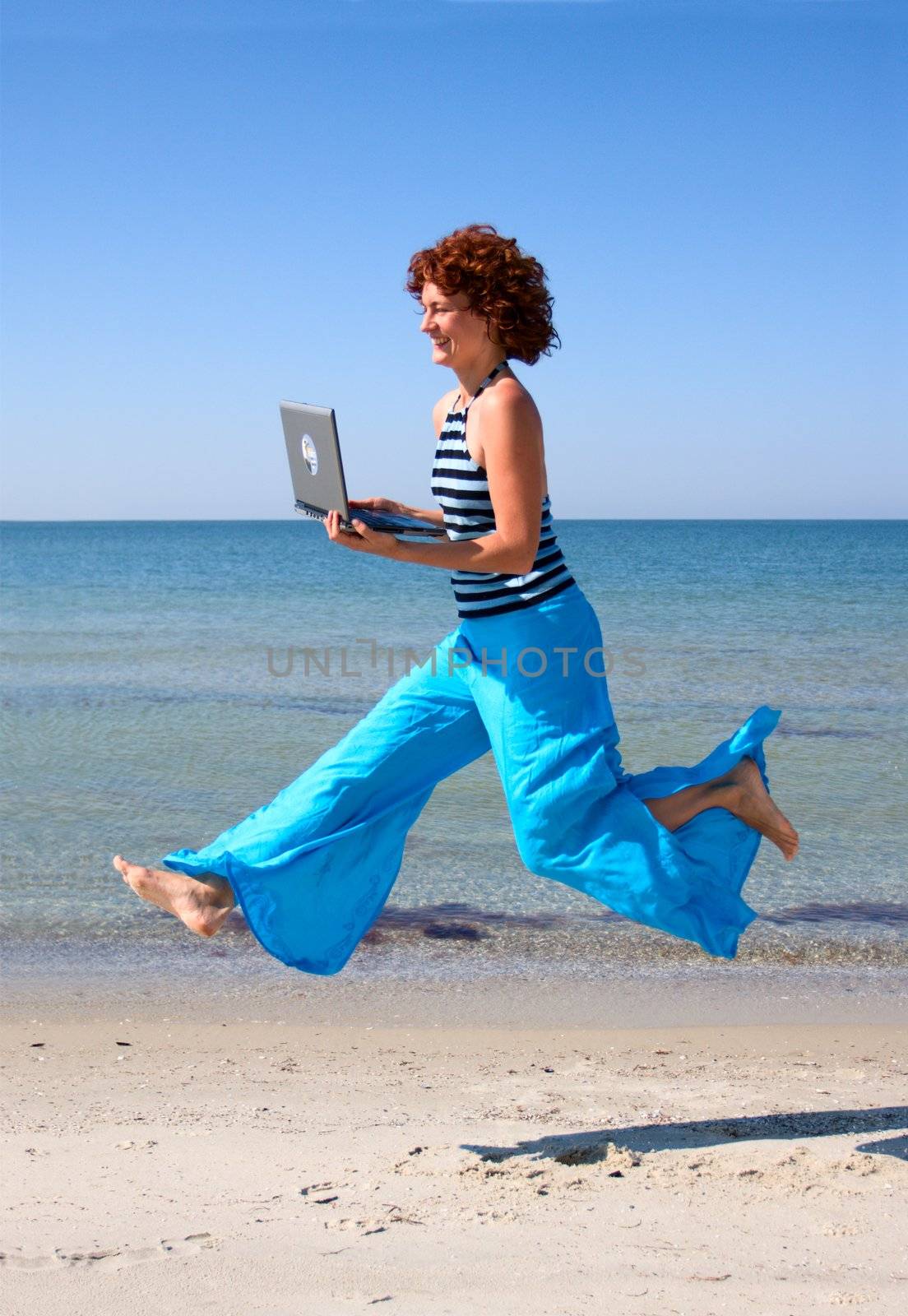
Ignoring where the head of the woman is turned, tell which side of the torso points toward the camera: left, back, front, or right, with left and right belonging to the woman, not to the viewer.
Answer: left

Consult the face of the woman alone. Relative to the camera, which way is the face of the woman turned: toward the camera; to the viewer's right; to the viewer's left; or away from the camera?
to the viewer's left
